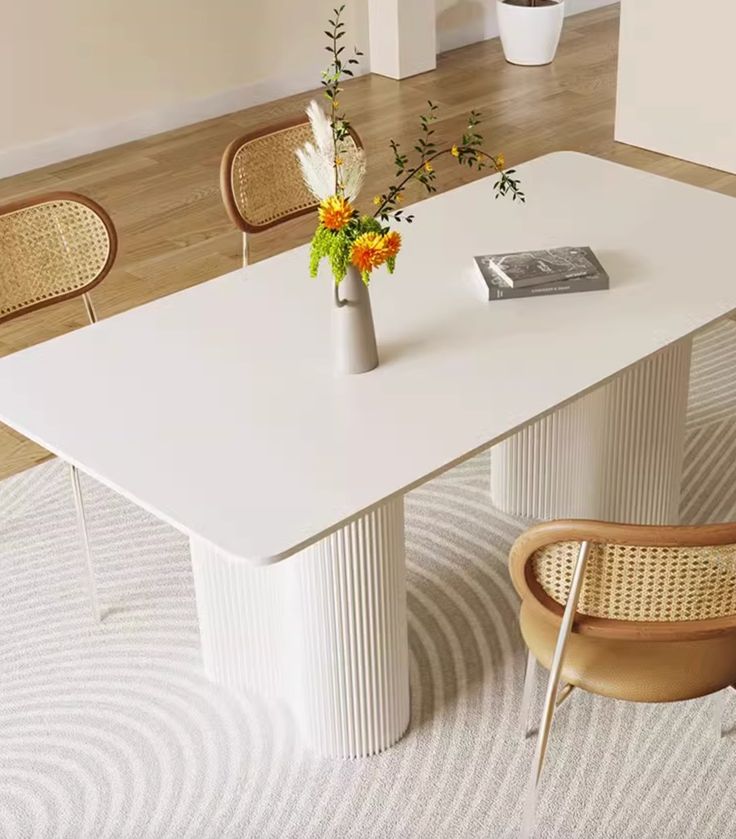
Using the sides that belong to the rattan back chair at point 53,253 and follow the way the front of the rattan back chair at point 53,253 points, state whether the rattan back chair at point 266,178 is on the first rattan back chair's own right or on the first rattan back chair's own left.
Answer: on the first rattan back chair's own left

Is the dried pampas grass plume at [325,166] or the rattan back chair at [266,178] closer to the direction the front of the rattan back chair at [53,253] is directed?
the dried pampas grass plume

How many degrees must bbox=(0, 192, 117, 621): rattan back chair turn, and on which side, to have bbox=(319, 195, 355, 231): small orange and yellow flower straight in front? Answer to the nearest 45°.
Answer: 0° — it already faces it

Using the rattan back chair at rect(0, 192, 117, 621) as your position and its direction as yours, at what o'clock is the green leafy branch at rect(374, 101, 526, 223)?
The green leafy branch is roughly at 12 o'clock from the rattan back chair.

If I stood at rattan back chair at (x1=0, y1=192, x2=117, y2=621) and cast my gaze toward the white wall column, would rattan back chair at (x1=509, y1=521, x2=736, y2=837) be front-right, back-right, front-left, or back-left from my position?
back-right

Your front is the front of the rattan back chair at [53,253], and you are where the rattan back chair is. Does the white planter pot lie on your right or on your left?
on your left

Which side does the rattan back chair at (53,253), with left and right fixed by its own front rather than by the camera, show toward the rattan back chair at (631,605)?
front

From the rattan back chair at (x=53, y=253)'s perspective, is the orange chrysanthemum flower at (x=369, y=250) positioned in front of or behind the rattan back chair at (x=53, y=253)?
in front

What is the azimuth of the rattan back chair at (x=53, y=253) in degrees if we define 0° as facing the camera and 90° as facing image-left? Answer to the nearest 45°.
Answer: approximately 315°
